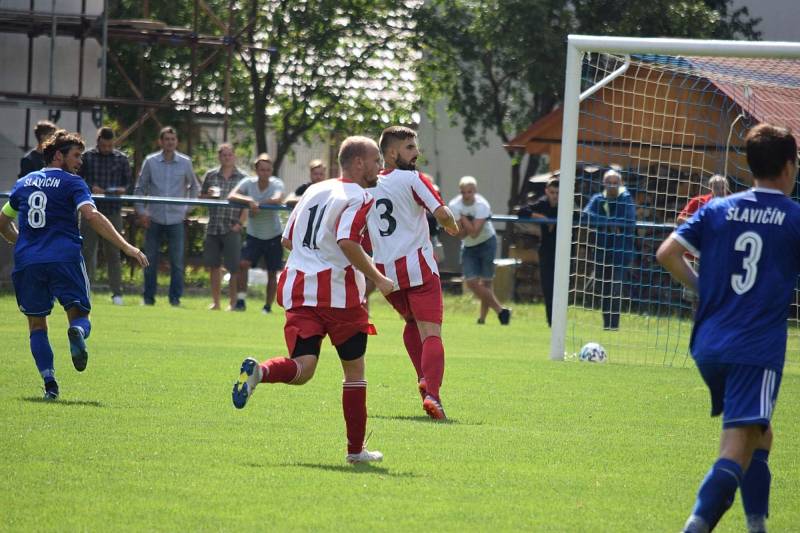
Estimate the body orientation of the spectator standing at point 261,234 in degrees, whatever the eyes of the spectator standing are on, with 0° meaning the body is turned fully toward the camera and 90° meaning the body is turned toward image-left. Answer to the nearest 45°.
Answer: approximately 0°

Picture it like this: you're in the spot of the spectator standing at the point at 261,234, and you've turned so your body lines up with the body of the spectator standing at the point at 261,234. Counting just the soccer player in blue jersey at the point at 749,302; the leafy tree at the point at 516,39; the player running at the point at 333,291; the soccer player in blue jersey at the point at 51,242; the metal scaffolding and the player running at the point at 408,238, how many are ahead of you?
4

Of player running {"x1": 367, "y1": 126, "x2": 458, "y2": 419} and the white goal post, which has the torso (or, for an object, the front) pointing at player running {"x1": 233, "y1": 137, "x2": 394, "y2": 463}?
the white goal post

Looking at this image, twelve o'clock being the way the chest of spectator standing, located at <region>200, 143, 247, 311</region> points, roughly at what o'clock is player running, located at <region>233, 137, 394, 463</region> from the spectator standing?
The player running is roughly at 12 o'clock from the spectator standing.

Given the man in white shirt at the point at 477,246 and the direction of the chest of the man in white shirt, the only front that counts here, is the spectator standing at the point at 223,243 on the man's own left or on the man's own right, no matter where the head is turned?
on the man's own right

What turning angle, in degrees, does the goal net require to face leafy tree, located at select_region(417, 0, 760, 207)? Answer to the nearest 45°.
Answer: approximately 180°

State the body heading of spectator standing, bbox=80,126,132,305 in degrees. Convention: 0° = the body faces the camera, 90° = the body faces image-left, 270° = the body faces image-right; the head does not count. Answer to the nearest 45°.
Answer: approximately 0°

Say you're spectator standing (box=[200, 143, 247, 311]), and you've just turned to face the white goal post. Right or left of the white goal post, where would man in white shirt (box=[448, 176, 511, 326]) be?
left

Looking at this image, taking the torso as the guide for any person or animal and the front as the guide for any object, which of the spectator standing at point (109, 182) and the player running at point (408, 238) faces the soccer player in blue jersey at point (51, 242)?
the spectator standing
